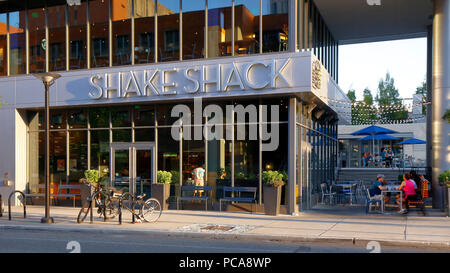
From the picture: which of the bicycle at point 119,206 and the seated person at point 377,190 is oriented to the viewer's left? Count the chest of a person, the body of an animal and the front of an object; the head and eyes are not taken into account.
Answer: the bicycle

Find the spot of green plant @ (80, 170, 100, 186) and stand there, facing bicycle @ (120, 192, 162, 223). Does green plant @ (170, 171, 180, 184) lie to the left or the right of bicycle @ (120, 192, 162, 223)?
left

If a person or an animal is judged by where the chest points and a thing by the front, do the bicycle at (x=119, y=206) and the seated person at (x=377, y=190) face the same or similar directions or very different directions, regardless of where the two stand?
very different directions

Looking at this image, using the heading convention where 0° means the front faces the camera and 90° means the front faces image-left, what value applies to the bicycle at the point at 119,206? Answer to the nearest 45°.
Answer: approximately 90°

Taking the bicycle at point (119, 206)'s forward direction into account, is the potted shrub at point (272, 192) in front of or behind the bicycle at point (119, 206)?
behind

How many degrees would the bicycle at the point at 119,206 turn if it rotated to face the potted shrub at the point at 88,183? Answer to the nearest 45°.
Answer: approximately 90° to its right

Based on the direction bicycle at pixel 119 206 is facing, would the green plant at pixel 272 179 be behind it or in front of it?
behind

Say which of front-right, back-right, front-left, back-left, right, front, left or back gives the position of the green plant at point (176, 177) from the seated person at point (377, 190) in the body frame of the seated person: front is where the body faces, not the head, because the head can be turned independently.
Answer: back

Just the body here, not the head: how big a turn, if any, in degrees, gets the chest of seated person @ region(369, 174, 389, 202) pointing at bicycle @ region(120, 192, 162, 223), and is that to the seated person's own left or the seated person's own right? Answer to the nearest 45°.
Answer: approximately 135° to the seated person's own right

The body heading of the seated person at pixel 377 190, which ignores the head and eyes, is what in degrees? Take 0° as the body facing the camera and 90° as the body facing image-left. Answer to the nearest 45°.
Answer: approximately 270°

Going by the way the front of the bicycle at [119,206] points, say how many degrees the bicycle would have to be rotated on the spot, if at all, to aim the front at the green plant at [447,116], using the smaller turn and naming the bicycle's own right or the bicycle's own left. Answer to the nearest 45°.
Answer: approximately 180°
